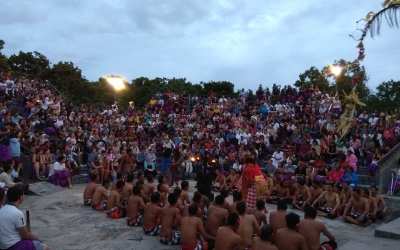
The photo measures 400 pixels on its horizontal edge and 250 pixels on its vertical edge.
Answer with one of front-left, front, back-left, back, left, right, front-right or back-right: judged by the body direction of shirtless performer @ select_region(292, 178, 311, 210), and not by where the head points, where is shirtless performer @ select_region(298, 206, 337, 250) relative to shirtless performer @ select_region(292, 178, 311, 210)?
front-left

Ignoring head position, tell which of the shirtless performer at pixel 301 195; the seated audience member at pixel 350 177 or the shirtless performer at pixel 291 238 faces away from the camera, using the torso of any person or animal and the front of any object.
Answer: the shirtless performer at pixel 291 238

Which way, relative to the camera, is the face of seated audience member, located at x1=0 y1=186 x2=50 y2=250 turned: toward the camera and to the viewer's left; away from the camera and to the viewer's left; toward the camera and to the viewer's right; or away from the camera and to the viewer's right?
away from the camera and to the viewer's right

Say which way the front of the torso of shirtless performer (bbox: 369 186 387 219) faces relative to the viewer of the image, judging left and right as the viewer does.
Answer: facing to the left of the viewer

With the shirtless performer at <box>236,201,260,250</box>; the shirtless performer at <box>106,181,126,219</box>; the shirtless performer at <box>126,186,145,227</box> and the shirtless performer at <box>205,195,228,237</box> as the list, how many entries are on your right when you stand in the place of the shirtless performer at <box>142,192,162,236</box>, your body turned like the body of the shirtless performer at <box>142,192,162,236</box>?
2

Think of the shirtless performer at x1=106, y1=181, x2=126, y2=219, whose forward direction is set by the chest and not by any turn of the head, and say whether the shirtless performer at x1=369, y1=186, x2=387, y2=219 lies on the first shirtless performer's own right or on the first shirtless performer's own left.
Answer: on the first shirtless performer's own right

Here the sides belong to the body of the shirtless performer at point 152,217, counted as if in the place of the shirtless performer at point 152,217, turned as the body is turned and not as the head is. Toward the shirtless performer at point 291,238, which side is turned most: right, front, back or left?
right

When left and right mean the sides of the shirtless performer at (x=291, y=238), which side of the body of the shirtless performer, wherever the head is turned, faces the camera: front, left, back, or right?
back
